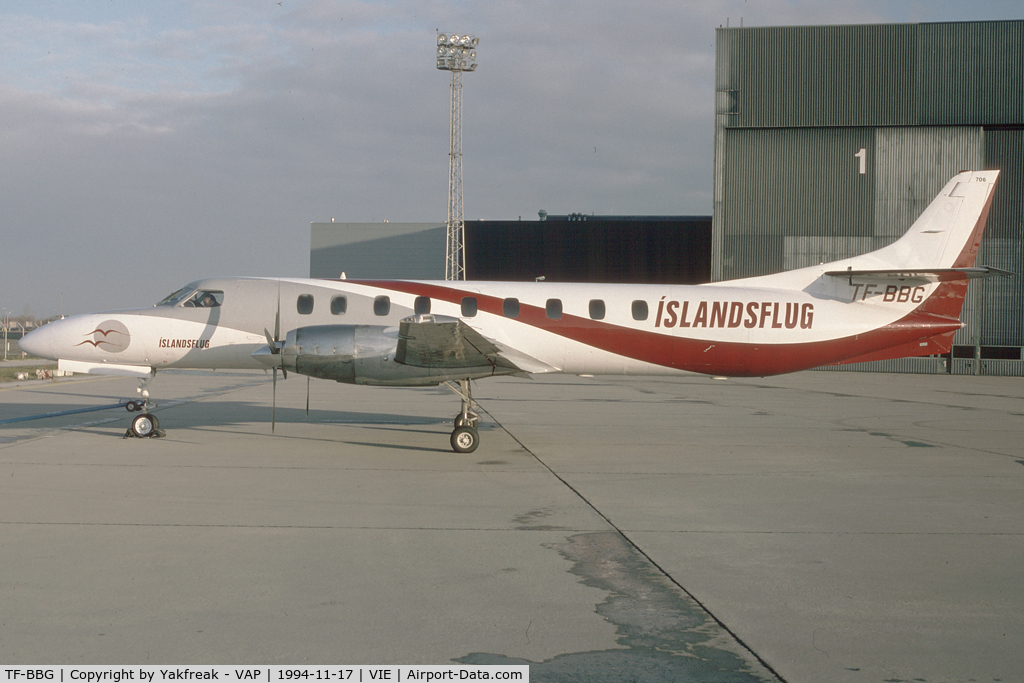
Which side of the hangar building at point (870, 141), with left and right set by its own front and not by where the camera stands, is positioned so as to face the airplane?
front

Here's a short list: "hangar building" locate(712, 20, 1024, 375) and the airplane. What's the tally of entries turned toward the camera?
1

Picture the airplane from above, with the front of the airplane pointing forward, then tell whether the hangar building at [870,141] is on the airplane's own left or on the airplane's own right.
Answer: on the airplane's own right

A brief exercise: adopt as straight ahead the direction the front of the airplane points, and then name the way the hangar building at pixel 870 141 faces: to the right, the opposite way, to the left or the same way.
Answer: to the left

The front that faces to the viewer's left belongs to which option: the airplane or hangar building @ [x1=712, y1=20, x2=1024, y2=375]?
the airplane

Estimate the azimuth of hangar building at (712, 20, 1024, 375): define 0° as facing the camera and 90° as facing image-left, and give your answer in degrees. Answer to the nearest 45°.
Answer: approximately 0°

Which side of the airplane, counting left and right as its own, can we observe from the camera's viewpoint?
left
